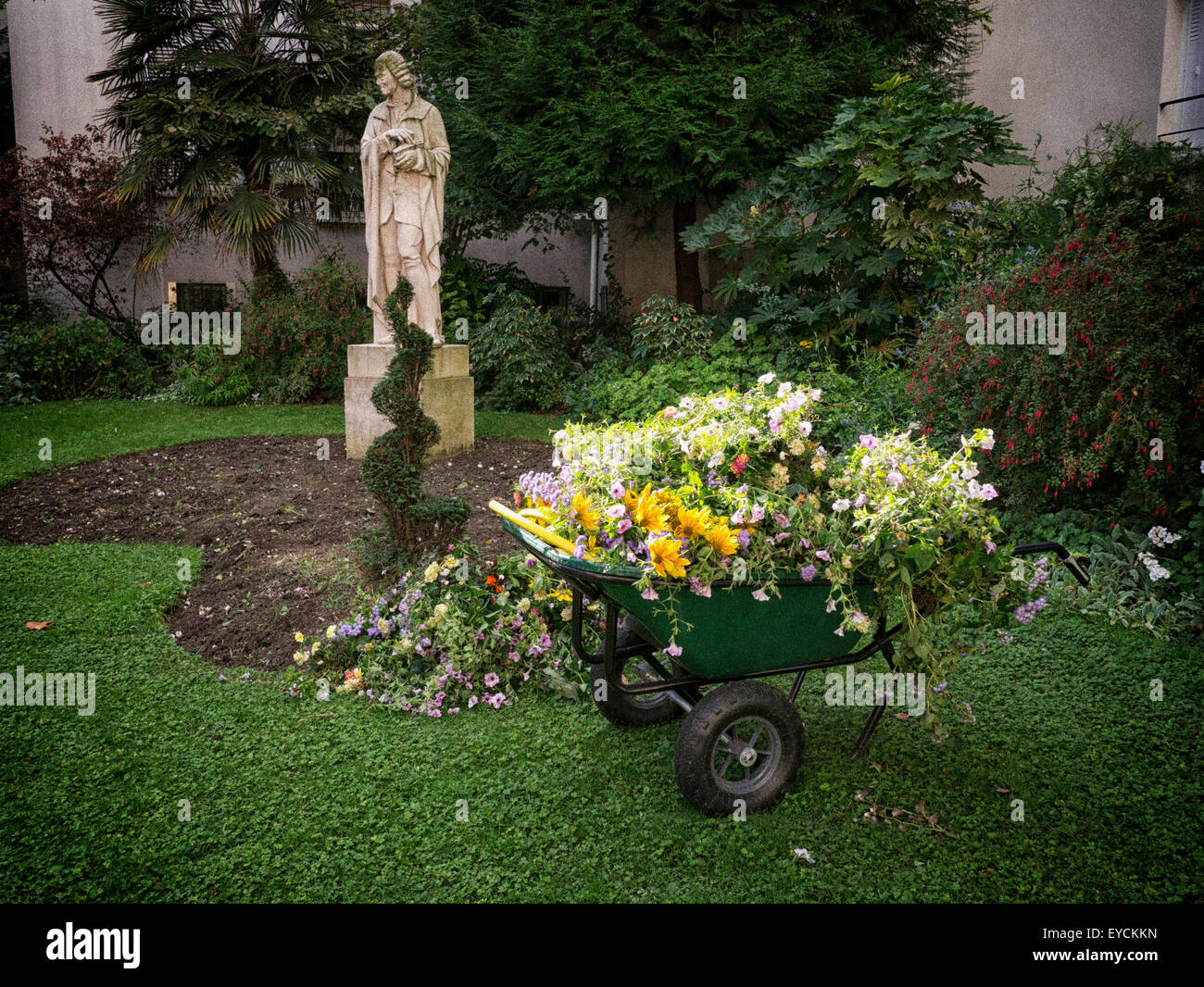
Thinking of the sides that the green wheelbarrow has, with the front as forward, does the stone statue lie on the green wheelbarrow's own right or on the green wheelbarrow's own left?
on the green wheelbarrow's own right

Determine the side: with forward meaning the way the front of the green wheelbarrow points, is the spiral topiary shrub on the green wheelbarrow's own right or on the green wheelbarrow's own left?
on the green wheelbarrow's own right

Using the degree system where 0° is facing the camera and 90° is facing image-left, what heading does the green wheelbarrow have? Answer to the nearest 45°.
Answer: approximately 45°

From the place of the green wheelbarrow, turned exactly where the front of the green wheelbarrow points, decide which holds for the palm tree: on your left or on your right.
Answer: on your right

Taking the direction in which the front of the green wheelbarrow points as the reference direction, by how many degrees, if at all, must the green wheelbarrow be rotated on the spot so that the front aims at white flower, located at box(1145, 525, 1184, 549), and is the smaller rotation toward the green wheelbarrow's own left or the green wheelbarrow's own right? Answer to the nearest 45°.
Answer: approximately 180°

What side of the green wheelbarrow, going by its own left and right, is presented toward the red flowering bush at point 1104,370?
back
